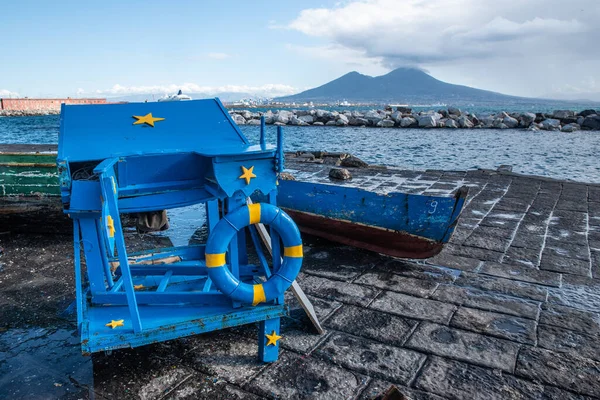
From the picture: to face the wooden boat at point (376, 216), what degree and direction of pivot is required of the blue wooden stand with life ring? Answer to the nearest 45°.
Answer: approximately 135° to its left

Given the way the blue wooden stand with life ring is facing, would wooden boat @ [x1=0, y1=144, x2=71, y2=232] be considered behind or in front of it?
behind

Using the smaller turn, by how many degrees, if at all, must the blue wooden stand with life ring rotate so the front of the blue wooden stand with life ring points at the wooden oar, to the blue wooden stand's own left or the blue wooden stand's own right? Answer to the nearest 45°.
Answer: approximately 90° to the blue wooden stand's own left

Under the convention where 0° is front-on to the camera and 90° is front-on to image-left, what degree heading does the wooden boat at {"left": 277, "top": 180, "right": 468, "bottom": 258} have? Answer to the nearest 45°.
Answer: approximately 315°

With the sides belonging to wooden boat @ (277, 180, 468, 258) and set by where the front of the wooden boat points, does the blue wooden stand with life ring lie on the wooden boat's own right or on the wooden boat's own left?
on the wooden boat's own right

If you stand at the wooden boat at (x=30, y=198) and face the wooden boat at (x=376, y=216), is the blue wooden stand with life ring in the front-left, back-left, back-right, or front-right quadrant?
front-right

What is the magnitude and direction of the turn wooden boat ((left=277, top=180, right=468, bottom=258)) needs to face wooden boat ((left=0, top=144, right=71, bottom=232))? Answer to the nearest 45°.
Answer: approximately 135° to its right

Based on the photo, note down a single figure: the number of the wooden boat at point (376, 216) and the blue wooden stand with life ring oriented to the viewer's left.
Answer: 0

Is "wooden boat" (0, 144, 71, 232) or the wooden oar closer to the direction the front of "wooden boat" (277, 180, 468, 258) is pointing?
the wooden oar

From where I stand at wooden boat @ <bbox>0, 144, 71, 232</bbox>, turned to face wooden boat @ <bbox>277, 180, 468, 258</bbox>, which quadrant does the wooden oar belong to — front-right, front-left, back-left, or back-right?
front-right

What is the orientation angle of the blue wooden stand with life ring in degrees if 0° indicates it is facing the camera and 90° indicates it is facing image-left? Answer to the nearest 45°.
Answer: approximately 0°
